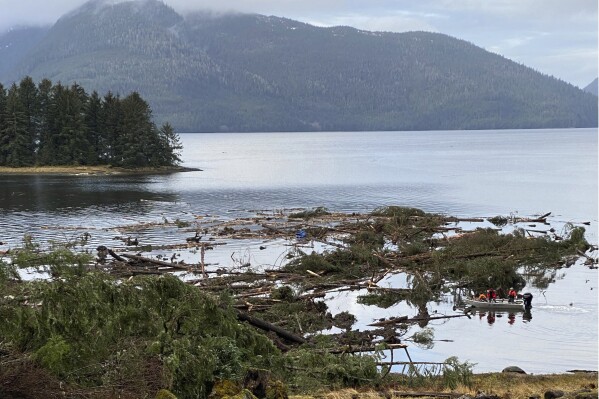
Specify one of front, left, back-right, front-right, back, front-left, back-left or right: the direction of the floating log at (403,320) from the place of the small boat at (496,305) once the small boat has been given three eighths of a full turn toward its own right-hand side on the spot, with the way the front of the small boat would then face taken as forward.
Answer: back

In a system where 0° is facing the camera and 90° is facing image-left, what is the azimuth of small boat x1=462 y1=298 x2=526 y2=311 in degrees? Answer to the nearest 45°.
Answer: approximately 90°

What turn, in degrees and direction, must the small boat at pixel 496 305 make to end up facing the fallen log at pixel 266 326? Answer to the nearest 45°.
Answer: approximately 45° to its left
